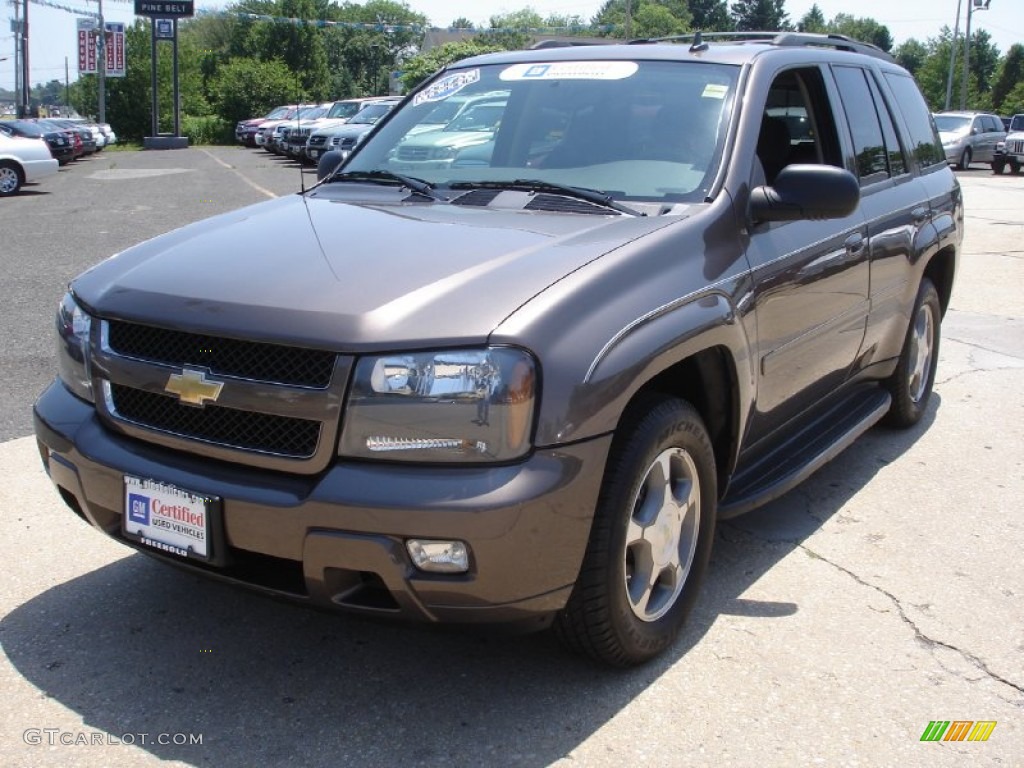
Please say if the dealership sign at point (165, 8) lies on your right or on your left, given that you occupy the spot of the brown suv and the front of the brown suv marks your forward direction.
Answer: on your right

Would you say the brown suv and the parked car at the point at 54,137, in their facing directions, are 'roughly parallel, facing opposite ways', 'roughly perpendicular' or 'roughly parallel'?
roughly perpendicular

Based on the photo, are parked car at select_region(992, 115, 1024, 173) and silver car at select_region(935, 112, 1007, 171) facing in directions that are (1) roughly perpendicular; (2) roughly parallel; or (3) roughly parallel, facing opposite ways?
roughly parallel

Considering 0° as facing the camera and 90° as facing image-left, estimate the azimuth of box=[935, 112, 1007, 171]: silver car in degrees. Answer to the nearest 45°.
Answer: approximately 45°

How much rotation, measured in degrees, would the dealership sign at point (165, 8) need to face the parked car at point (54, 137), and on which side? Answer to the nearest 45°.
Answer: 0° — it already faces it

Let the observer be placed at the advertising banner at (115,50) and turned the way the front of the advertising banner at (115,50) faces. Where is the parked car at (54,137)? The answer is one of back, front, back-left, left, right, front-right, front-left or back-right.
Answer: front

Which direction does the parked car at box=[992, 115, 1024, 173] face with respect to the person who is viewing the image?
facing the viewer and to the left of the viewer

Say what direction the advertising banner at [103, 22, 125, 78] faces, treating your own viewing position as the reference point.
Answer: facing the viewer

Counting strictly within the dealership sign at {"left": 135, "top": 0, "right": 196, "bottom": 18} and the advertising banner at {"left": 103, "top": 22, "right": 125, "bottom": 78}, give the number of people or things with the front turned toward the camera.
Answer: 2
